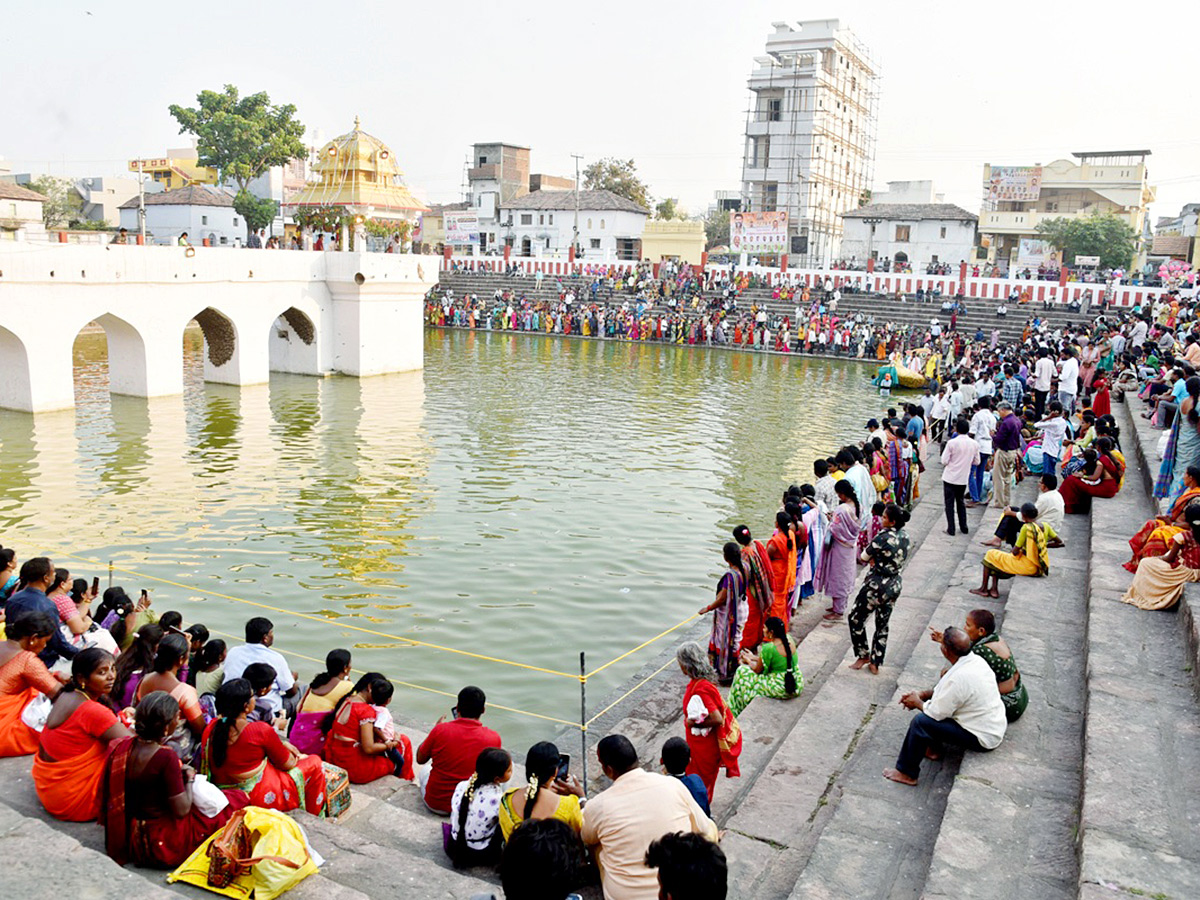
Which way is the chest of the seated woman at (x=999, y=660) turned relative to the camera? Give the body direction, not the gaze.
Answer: to the viewer's left

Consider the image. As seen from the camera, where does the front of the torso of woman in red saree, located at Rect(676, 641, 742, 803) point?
to the viewer's left

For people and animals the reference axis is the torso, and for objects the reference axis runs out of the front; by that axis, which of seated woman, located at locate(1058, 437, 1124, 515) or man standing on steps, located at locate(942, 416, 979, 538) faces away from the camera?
the man standing on steps

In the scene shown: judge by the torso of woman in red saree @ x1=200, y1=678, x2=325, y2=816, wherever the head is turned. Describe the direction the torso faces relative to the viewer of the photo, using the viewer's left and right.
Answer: facing away from the viewer and to the right of the viewer

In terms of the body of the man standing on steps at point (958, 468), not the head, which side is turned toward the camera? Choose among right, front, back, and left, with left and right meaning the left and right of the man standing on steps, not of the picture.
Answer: back

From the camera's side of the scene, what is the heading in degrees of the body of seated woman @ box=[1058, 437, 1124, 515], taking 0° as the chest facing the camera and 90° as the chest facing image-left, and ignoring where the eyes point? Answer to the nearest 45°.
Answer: approximately 90°

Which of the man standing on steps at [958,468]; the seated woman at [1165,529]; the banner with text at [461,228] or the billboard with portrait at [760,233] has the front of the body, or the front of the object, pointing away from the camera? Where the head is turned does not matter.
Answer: the man standing on steps

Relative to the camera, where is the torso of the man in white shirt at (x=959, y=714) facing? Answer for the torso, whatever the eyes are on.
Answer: to the viewer's left

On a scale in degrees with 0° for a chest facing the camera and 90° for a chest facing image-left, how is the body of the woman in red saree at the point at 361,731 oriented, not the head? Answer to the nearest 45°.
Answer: approximately 225°

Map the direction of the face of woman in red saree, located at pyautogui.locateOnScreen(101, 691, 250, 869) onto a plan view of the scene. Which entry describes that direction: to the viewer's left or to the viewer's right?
to the viewer's right

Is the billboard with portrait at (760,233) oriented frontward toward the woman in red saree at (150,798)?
yes

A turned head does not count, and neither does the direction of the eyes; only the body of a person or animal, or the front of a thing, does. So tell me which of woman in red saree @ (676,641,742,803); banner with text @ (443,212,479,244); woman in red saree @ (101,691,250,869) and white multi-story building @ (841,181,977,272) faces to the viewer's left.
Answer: woman in red saree @ (676,641,742,803)

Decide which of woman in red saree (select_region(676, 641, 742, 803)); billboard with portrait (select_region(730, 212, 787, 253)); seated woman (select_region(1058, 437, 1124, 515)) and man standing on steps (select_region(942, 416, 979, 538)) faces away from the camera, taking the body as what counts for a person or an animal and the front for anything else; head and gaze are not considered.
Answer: the man standing on steps

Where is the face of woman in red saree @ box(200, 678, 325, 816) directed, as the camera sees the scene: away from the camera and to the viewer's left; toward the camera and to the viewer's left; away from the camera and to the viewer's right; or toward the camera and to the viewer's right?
away from the camera and to the viewer's right

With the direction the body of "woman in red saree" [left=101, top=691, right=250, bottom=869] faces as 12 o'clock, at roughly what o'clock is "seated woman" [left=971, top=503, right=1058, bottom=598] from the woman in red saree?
The seated woman is roughly at 1 o'clock from the woman in red saree.
